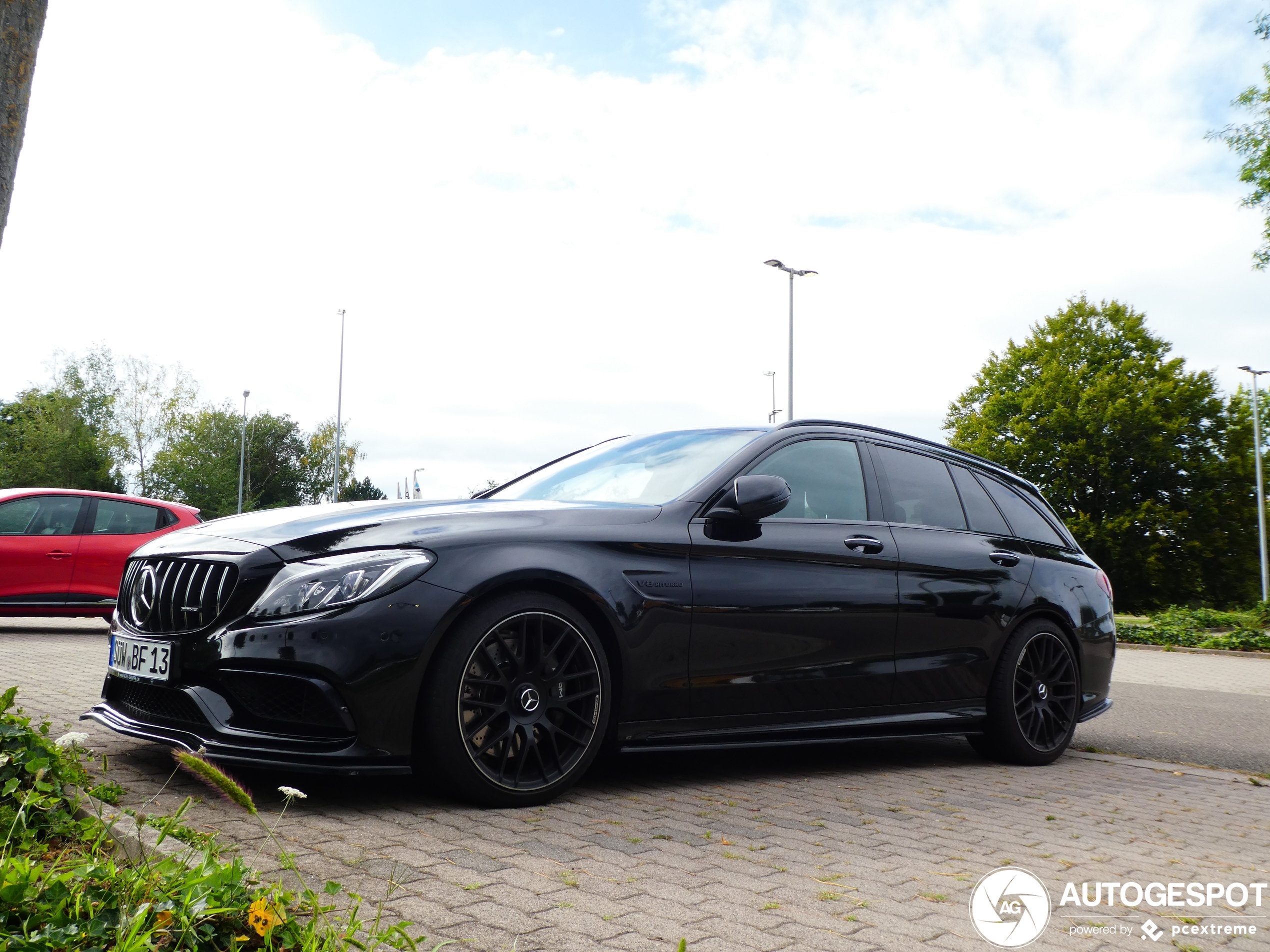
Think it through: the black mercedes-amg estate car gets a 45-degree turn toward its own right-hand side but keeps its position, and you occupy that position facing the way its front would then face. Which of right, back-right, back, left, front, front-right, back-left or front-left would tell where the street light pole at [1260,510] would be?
back-right

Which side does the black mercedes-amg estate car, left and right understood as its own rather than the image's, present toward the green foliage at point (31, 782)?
front

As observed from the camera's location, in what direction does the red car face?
facing to the left of the viewer

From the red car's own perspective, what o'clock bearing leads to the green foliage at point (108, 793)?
The green foliage is roughly at 9 o'clock from the red car.

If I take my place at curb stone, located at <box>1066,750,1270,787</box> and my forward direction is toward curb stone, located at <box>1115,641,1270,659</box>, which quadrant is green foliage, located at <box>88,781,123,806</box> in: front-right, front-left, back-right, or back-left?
back-left

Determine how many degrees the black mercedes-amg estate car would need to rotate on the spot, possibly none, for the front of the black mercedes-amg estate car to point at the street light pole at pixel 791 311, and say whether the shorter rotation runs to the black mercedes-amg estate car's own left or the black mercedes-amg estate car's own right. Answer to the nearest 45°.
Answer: approximately 135° to the black mercedes-amg estate car's own right

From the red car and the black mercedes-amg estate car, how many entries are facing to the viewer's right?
0

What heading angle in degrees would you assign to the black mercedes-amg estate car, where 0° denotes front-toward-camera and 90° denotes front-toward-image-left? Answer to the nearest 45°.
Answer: approximately 45°

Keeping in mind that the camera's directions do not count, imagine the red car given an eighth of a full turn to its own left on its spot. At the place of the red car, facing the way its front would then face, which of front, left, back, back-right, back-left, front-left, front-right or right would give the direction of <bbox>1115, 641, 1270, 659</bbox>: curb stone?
back-left

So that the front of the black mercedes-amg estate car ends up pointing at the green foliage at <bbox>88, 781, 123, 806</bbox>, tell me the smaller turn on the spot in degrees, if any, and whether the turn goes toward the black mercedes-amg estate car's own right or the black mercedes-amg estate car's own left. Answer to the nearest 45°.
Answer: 0° — it already faces it

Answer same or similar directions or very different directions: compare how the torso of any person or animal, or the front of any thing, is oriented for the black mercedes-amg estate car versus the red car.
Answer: same or similar directions

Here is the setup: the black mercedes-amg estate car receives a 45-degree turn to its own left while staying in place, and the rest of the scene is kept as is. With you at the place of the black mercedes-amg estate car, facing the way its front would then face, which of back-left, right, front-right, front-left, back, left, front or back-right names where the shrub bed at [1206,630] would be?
back-left

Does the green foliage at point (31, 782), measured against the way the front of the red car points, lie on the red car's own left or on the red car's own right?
on the red car's own left
